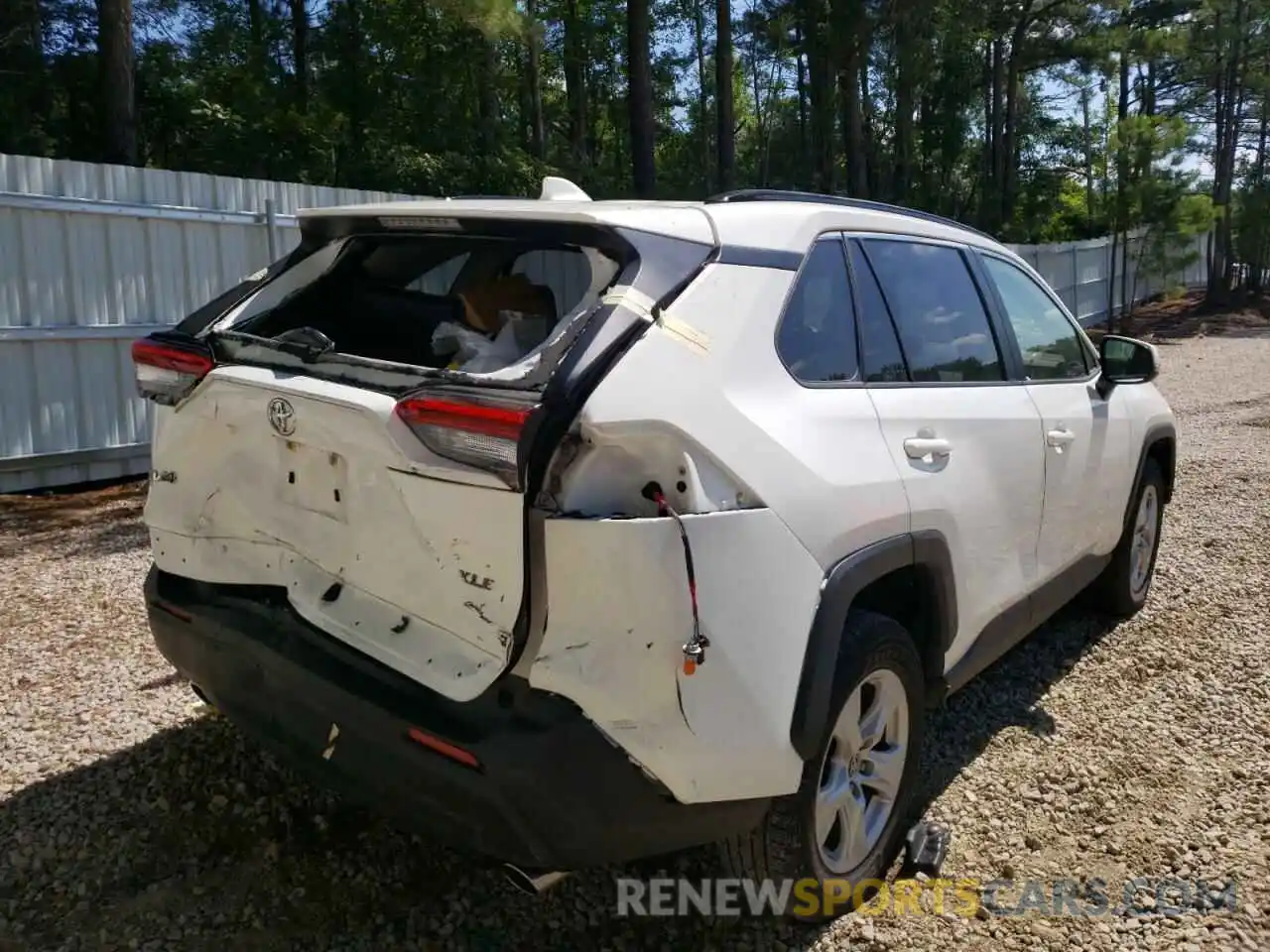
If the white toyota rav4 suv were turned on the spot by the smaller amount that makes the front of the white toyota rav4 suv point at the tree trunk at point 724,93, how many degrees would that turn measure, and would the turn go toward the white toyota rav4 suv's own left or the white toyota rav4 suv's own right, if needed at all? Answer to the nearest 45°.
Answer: approximately 45° to the white toyota rav4 suv's own left

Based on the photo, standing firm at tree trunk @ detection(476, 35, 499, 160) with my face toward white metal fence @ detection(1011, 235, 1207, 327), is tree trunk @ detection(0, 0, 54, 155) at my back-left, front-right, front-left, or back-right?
back-right

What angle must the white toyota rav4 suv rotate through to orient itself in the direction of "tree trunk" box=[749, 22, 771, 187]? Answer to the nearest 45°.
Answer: approximately 45° to its left

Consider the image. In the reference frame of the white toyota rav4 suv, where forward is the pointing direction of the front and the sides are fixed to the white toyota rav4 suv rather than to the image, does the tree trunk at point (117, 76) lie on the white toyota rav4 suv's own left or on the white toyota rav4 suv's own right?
on the white toyota rav4 suv's own left

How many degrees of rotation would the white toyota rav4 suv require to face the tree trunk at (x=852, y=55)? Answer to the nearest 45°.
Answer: approximately 45° to its left

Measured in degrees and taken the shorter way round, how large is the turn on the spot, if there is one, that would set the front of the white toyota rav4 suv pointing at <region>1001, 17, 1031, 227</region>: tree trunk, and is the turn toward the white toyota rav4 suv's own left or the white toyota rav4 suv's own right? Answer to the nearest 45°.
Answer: approximately 45° to the white toyota rav4 suv's own left

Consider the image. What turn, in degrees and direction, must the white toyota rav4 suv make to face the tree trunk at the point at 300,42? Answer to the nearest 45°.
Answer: approximately 45° to its left

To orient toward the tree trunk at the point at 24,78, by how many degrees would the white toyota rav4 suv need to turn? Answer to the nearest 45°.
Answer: approximately 90° to its left

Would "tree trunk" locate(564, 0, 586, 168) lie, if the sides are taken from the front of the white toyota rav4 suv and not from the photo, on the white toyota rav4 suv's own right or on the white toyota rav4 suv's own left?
on the white toyota rav4 suv's own left

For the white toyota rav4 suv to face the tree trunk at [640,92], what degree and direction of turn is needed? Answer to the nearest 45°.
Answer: approximately 45° to its left

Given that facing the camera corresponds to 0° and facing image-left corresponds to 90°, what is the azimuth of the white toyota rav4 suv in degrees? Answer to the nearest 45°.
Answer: approximately 225°

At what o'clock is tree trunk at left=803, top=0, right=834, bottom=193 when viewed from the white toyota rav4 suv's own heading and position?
The tree trunk is roughly at 11 o'clock from the white toyota rav4 suv.

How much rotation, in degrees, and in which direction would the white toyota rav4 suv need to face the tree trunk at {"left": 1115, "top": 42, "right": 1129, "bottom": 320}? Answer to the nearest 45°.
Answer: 0° — it already faces it
